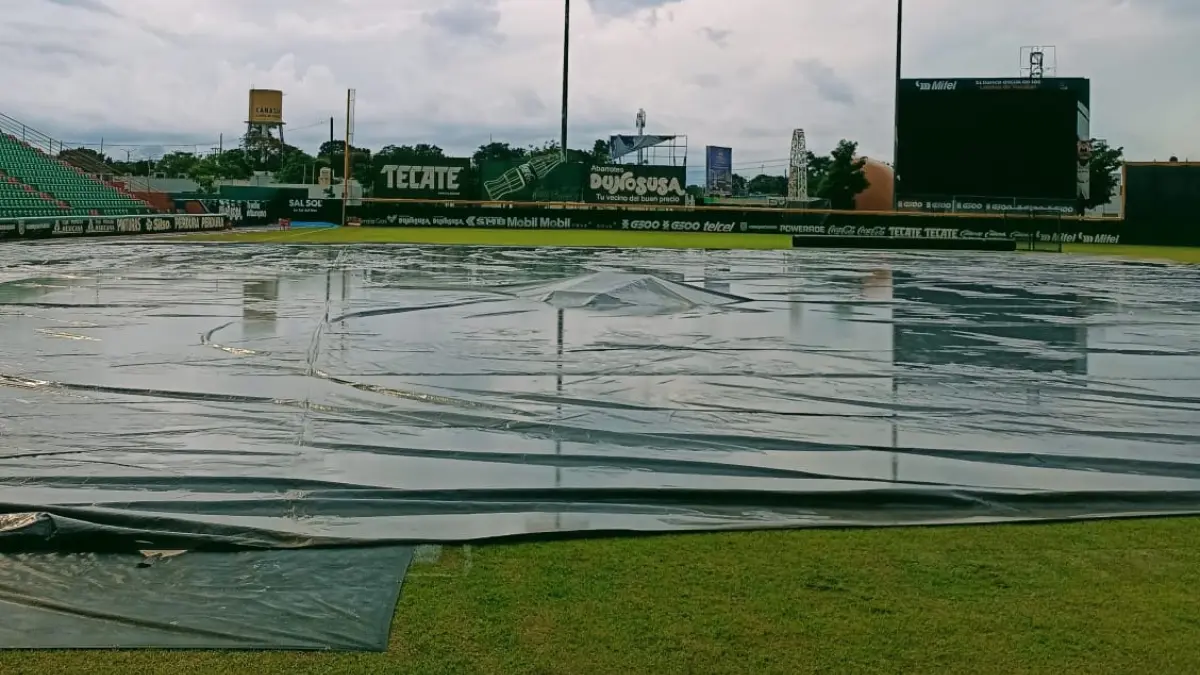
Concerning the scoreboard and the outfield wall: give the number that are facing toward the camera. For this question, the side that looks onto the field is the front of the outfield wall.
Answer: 2

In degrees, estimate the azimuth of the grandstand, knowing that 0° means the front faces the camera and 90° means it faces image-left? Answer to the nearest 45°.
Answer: approximately 315°

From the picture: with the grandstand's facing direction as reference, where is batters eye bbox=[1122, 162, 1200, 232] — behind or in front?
in front

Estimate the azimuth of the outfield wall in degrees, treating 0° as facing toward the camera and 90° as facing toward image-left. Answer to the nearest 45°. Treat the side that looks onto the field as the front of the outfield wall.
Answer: approximately 0°

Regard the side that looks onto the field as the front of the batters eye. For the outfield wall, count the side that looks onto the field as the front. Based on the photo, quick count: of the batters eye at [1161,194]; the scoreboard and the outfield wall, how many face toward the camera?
3

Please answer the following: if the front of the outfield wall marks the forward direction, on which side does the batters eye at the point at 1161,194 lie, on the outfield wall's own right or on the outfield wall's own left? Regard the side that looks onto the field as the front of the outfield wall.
on the outfield wall's own left

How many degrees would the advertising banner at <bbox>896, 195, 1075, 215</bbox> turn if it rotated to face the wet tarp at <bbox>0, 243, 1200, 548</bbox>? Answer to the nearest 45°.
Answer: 0° — it already faces it

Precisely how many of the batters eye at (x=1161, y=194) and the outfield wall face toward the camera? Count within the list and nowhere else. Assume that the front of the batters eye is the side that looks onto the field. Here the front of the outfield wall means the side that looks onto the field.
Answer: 2
